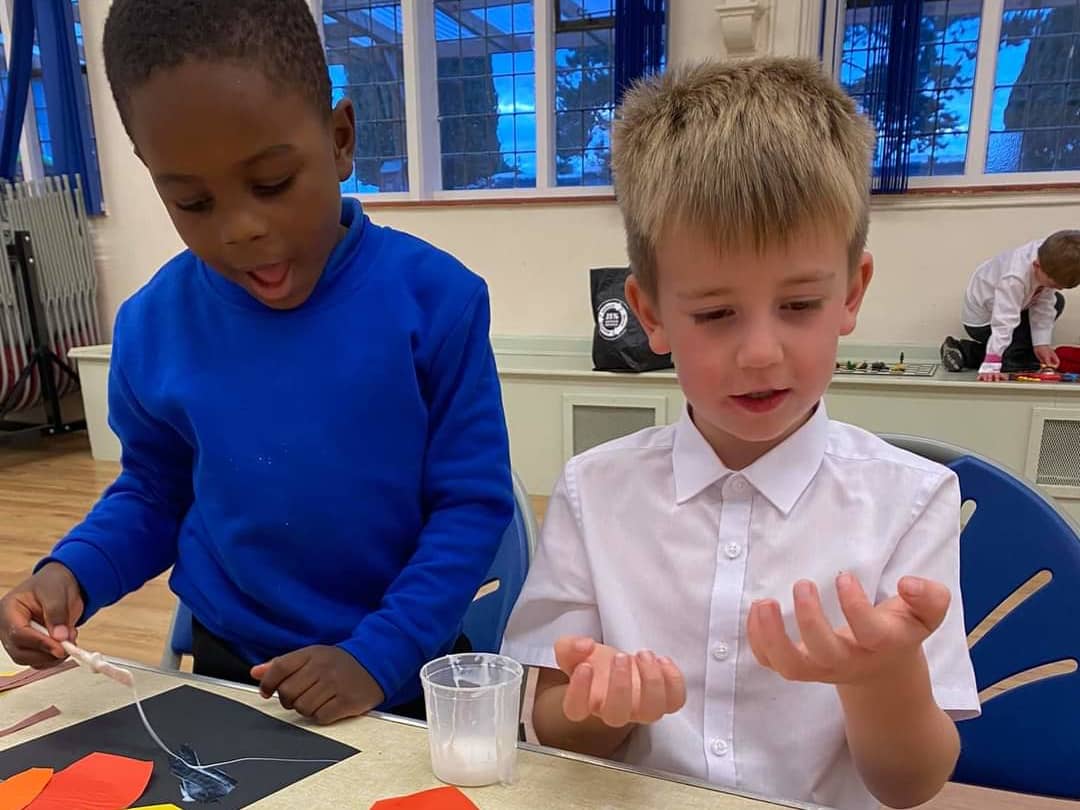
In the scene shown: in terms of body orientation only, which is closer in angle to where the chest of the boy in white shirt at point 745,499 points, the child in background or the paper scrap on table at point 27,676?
the paper scrap on table

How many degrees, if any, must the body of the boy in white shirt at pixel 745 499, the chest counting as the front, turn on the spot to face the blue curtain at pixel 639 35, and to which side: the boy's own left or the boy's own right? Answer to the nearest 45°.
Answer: approximately 180°

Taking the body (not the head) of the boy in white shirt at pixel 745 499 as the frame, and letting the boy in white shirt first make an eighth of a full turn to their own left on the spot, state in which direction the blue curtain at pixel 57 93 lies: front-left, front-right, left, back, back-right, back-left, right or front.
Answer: back

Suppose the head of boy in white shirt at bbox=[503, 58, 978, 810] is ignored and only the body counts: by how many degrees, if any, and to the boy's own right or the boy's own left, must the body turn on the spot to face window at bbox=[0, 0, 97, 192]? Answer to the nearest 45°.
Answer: approximately 135° to the boy's own right

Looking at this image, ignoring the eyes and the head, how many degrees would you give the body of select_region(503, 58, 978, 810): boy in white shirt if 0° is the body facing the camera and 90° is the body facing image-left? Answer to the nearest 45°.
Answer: approximately 0°

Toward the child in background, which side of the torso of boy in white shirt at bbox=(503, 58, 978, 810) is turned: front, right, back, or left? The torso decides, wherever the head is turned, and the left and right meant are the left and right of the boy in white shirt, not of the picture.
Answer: back

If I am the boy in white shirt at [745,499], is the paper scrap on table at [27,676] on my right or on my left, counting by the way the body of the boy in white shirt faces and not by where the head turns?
on my right

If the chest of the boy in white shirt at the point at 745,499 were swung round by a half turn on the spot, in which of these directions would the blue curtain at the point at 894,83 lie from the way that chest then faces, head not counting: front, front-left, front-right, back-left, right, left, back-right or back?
front
